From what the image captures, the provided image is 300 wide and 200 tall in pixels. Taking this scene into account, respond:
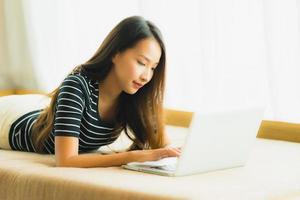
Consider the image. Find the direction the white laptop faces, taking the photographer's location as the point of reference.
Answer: facing away from the viewer and to the left of the viewer

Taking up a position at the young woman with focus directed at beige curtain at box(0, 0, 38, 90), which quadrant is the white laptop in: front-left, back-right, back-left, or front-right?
back-right

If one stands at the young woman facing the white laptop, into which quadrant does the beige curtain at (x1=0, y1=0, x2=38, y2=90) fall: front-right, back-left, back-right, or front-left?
back-left

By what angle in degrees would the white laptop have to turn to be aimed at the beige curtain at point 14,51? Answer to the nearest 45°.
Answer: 0° — it already faces it
